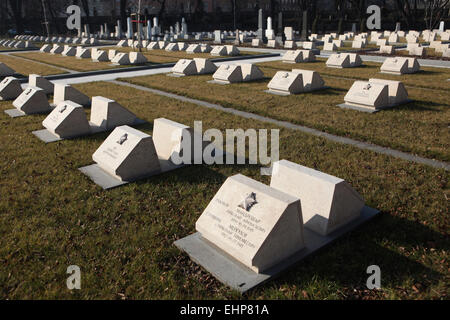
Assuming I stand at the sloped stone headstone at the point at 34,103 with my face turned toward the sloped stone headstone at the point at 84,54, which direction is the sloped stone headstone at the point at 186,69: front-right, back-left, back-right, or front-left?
front-right

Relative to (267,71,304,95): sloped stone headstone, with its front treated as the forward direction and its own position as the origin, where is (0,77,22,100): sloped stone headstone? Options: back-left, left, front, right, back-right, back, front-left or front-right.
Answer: front-right

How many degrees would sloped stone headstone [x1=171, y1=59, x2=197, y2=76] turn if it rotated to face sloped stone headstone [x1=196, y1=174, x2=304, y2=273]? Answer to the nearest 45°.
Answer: approximately 45° to its left

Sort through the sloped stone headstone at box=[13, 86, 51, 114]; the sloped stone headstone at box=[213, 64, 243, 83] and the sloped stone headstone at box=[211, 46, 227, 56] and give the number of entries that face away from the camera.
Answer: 0

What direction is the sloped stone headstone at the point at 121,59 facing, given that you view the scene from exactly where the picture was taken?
facing the viewer and to the left of the viewer

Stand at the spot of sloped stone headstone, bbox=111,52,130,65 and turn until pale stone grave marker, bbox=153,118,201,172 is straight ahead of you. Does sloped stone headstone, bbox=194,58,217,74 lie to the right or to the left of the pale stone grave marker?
left

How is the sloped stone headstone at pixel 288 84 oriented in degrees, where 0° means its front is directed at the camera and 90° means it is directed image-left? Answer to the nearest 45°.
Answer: approximately 45°

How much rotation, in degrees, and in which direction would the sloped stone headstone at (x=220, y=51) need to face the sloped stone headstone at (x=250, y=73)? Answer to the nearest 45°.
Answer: approximately 45° to its left

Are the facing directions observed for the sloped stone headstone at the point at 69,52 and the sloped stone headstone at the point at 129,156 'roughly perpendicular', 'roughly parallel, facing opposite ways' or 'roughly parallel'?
roughly parallel

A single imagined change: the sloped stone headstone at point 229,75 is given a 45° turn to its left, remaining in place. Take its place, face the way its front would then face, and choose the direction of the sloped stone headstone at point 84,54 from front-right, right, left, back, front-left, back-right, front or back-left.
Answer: back-right
